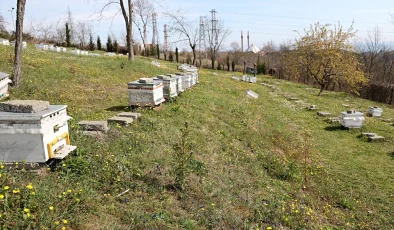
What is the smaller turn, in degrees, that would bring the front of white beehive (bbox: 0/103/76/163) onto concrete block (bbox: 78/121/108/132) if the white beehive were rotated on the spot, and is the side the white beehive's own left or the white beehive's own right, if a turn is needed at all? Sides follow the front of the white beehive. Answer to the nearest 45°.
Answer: approximately 90° to the white beehive's own left

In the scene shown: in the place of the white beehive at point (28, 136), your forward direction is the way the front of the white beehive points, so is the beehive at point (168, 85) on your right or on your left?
on your left

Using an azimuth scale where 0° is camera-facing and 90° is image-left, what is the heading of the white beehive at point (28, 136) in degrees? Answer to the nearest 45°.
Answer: approximately 315°

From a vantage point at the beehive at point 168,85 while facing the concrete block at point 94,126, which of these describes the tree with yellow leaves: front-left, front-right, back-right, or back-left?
back-left

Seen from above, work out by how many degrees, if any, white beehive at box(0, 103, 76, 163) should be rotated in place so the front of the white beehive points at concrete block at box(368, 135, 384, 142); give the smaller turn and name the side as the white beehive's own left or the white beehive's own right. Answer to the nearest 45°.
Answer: approximately 45° to the white beehive's own left

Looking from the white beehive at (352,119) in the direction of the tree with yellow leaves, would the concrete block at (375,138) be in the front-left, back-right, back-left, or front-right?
back-right
